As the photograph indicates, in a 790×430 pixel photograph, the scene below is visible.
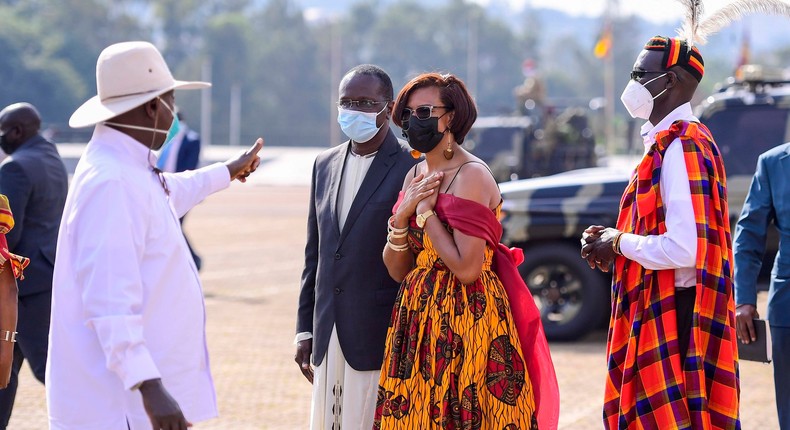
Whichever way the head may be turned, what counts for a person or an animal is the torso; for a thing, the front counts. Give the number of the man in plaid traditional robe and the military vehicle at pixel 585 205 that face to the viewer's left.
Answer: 2

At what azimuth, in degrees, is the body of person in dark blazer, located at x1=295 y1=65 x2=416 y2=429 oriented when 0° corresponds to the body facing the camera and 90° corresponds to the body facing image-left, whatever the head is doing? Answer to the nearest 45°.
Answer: approximately 45°

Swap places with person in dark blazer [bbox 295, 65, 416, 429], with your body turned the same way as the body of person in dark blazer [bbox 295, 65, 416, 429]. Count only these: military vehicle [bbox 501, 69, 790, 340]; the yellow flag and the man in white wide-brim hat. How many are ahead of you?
1

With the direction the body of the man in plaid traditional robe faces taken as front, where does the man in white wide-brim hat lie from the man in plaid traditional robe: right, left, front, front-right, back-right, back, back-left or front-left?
front-left

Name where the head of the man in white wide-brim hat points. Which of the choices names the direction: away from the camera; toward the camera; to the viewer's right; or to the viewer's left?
to the viewer's right

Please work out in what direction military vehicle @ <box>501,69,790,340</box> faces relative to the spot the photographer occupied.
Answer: facing to the left of the viewer

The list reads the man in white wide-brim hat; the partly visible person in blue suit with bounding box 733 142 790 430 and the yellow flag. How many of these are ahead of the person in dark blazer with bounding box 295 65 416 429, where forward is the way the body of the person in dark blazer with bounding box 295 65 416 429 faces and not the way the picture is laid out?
1

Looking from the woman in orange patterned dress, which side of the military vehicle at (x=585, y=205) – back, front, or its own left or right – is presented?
left

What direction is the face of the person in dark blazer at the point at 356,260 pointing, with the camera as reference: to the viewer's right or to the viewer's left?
to the viewer's left

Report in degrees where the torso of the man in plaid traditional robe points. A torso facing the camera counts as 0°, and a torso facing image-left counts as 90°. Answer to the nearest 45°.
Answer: approximately 90°

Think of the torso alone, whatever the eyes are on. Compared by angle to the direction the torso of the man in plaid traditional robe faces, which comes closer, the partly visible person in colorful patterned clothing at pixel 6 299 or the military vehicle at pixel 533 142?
the partly visible person in colorful patterned clothing
